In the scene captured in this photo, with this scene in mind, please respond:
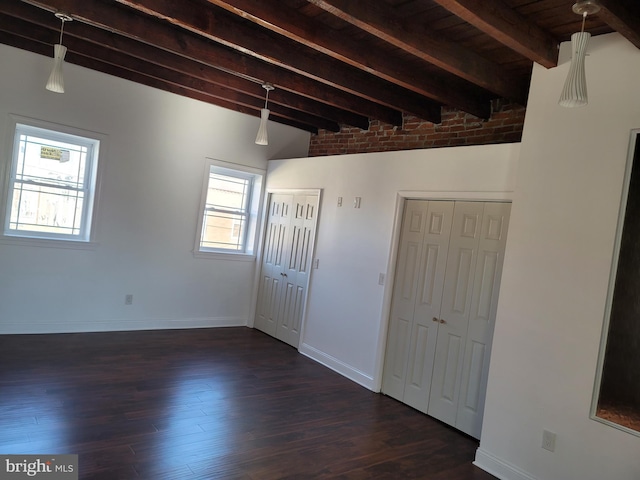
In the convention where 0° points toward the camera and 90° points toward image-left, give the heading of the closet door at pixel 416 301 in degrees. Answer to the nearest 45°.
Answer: approximately 45°

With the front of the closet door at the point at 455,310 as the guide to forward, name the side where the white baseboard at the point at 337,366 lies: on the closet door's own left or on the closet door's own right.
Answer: on the closet door's own right

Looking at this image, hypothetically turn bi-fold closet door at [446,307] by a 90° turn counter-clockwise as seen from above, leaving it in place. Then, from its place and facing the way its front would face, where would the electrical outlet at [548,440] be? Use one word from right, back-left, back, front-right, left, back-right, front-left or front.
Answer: front

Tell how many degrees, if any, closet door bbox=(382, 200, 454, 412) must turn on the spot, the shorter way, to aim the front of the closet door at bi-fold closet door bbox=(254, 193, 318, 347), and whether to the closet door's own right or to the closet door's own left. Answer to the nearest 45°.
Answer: approximately 90° to the closet door's own right

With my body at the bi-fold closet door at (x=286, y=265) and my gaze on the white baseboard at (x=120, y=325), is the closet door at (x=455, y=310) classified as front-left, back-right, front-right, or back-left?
back-left

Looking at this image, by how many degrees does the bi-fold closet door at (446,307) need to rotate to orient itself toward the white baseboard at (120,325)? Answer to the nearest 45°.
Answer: approximately 45° to its right

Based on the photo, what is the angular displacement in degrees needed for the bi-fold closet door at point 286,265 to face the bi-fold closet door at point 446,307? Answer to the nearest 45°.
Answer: approximately 90° to its left

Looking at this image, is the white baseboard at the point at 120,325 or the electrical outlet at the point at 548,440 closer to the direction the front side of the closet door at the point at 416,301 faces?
the white baseboard

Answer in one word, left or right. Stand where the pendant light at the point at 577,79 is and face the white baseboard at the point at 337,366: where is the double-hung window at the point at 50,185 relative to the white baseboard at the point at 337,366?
left

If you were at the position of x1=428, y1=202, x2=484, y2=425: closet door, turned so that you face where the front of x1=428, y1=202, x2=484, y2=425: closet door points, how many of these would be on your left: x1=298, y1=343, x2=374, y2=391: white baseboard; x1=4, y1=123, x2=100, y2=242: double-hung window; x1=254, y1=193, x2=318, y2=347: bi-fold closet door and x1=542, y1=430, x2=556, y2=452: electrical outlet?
1

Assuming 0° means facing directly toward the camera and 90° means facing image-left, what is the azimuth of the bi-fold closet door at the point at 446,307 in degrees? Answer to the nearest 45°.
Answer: approximately 45°

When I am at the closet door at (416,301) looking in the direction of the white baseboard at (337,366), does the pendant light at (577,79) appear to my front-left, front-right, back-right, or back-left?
back-left
